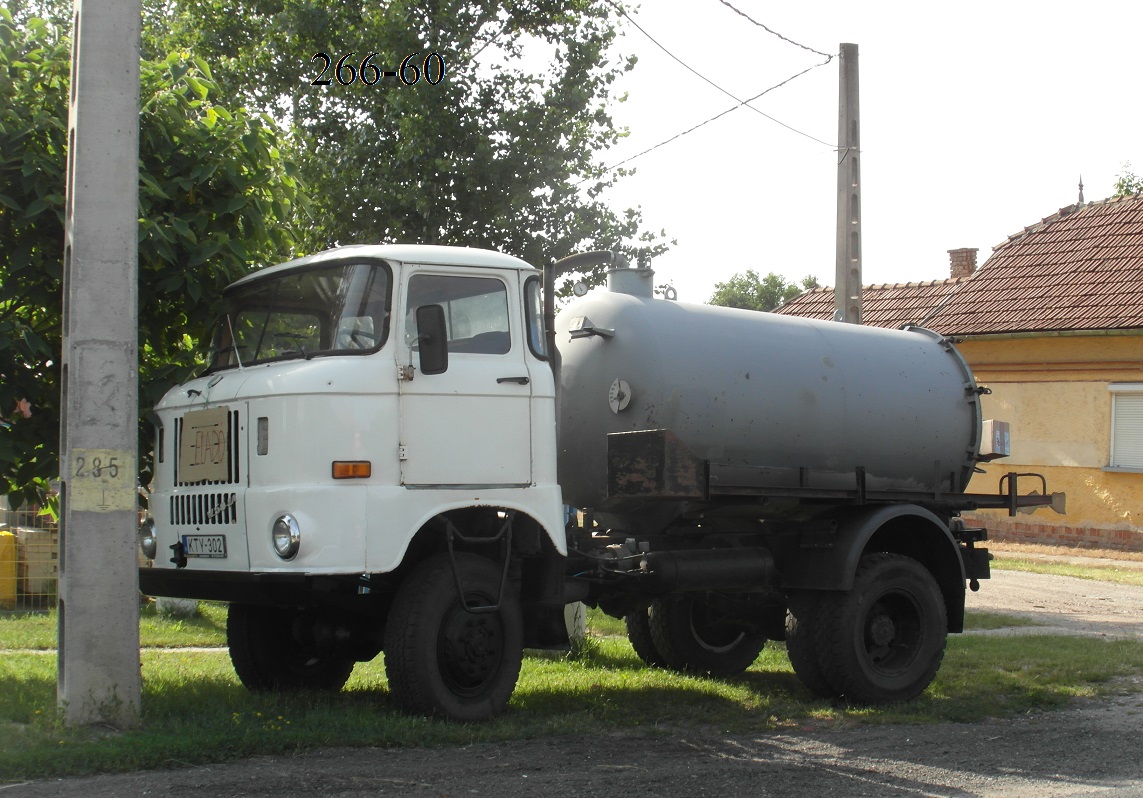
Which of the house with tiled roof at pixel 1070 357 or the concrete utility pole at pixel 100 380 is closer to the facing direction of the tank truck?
the concrete utility pole

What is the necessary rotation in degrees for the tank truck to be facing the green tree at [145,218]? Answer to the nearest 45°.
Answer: approximately 45° to its right

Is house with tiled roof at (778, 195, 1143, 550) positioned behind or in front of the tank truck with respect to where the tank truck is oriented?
behind

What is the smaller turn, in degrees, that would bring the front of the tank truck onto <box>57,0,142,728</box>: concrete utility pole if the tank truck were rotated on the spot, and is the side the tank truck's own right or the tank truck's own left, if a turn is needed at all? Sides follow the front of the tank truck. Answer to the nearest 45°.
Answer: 0° — it already faces it

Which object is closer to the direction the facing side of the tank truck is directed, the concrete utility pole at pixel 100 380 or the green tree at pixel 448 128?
the concrete utility pole

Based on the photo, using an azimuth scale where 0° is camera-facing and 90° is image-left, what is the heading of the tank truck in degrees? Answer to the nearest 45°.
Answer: approximately 45°

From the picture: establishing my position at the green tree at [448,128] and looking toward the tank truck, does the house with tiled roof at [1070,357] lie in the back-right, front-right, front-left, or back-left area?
back-left

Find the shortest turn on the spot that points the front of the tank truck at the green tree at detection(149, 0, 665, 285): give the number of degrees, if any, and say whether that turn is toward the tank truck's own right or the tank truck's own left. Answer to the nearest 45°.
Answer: approximately 135° to the tank truck's own right
